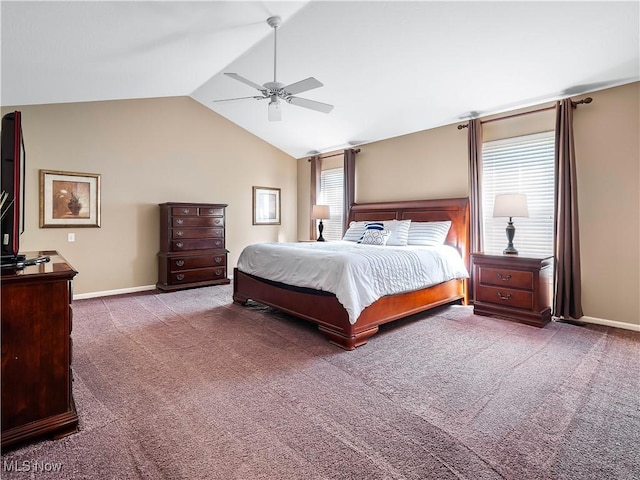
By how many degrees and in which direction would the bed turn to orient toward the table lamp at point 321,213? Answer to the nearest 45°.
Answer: approximately 135° to its right

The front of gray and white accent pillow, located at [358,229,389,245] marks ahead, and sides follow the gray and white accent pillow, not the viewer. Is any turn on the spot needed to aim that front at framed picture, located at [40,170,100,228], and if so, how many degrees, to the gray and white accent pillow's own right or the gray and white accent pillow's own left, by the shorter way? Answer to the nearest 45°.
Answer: approximately 45° to the gray and white accent pillow's own right

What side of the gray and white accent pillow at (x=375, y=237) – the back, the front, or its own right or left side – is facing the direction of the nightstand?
left

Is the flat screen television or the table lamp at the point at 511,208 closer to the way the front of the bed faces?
the flat screen television

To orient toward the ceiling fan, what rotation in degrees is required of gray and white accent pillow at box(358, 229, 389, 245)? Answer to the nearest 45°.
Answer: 0° — it already faces it

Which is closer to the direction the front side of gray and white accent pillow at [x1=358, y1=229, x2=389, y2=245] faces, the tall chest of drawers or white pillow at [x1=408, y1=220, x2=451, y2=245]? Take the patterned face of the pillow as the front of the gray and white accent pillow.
the tall chest of drawers

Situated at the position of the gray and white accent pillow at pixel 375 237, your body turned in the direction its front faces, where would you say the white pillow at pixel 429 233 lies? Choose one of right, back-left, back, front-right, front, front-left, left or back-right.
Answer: back-left

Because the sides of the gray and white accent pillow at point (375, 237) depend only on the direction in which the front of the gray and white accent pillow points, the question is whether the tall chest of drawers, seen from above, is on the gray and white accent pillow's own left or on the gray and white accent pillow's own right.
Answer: on the gray and white accent pillow's own right

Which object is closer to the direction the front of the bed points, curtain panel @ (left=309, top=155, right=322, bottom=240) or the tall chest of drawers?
the tall chest of drawers

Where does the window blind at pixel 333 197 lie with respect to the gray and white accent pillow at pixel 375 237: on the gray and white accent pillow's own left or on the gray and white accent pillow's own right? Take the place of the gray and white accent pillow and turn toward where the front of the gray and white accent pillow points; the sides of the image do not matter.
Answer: on the gray and white accent pillow's own right

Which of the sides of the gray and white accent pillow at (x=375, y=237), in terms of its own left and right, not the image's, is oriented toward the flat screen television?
front

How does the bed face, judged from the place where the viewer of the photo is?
facing the viewer and to the left of the viewer

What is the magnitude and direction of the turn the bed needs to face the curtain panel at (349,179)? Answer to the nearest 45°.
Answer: approximately 135° to its right
